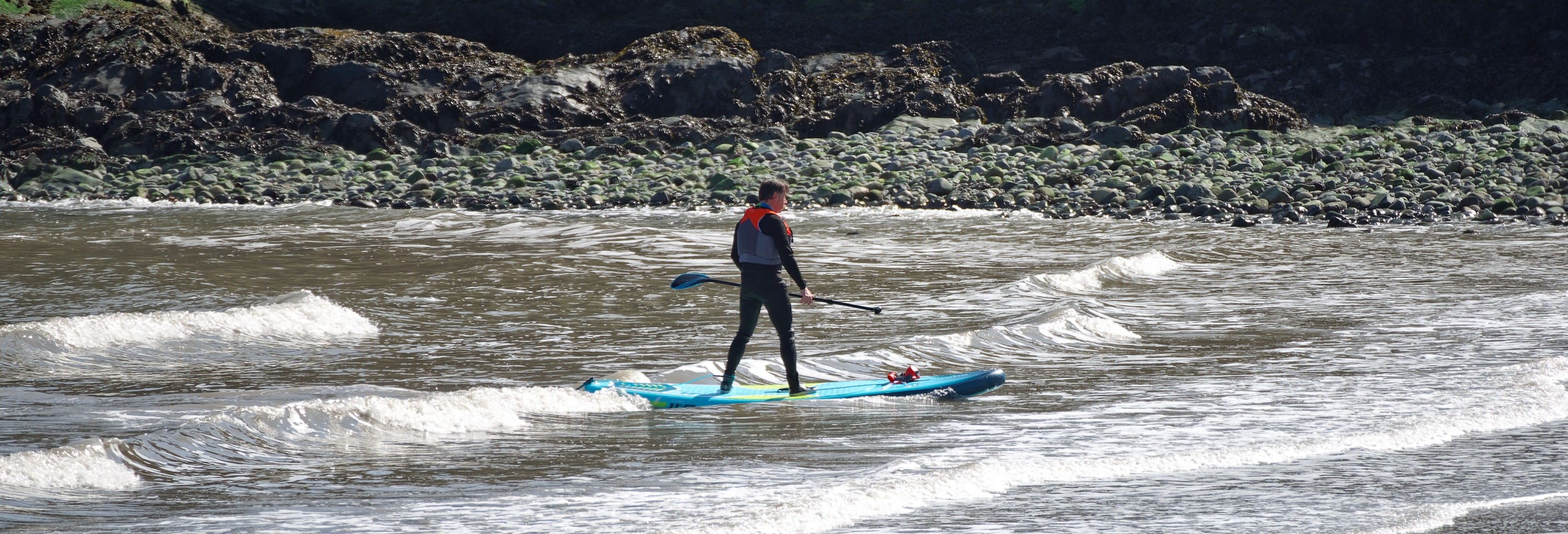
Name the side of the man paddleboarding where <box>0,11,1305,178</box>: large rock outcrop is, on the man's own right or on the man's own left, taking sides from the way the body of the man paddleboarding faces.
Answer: on the man's own left

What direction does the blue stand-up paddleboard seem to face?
to the viewer's right

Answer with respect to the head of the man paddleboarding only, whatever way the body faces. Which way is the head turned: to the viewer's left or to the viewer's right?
to the viewer's right

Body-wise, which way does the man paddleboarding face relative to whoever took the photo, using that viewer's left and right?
facing away from the viewer and to the right of the viewer

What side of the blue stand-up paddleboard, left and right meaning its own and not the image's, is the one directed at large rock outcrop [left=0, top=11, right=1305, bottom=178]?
left
